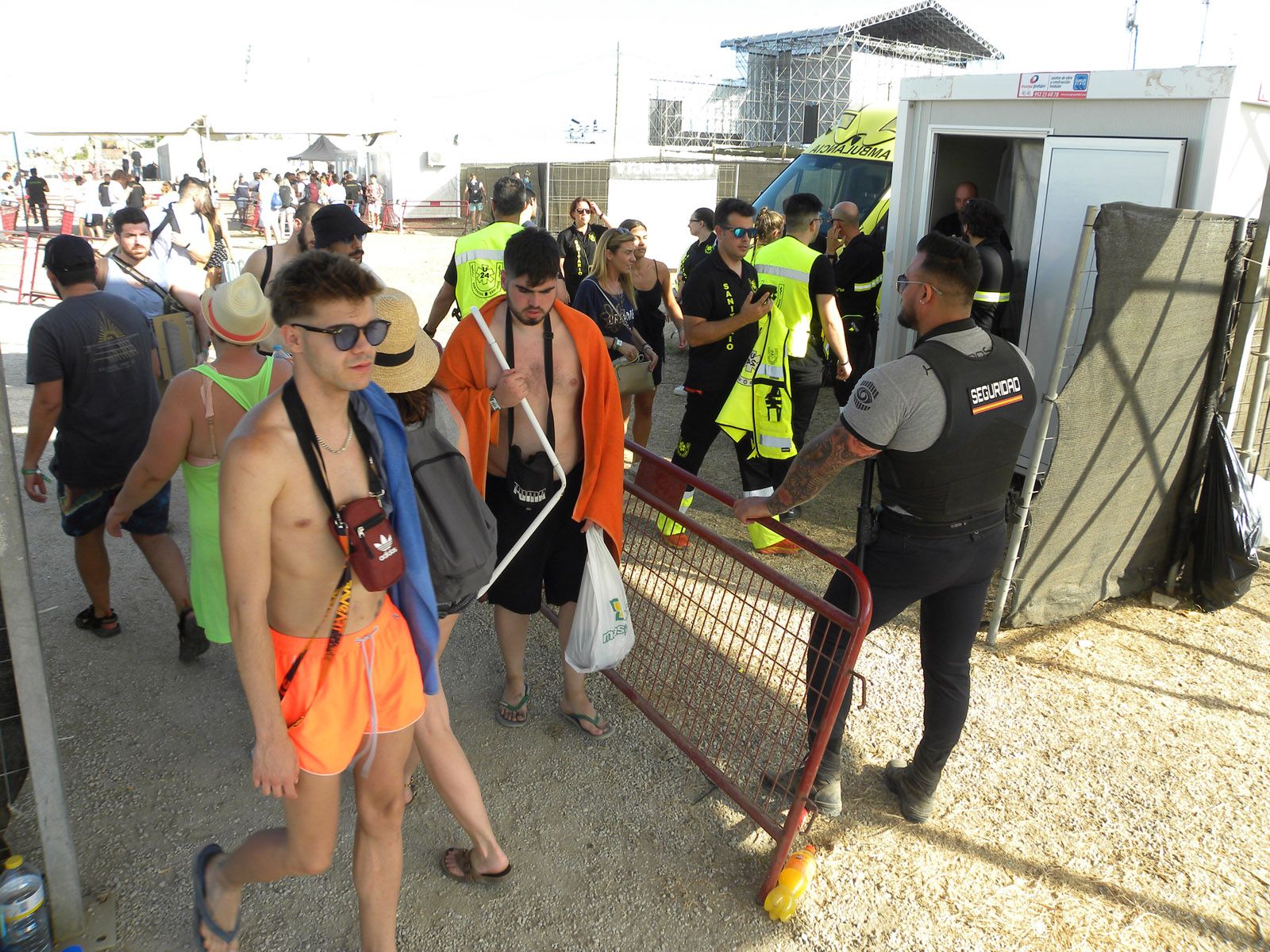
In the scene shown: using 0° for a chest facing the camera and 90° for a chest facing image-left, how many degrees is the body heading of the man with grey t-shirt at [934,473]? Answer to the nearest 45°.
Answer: approximately 135°

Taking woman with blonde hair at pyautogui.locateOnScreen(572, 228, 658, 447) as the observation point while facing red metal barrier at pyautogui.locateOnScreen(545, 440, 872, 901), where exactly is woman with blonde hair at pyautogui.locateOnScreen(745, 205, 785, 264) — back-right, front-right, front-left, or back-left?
back-left

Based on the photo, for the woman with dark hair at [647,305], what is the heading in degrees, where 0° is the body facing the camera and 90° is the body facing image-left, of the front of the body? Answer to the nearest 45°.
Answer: approximately 0°

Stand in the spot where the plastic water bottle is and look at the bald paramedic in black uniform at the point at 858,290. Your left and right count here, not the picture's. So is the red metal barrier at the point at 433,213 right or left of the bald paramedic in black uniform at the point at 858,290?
left

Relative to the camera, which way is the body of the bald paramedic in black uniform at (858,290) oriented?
to the viewer's left

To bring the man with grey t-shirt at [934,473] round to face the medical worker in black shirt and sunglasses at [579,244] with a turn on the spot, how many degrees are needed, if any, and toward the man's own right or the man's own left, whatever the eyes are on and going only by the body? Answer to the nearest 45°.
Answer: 0° — they already face them

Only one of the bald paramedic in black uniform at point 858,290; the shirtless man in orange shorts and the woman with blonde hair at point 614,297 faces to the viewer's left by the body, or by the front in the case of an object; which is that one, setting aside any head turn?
the bald paramedic in black uniform

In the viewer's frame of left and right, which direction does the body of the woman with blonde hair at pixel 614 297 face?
facing the viewer and to the right of the viewer
